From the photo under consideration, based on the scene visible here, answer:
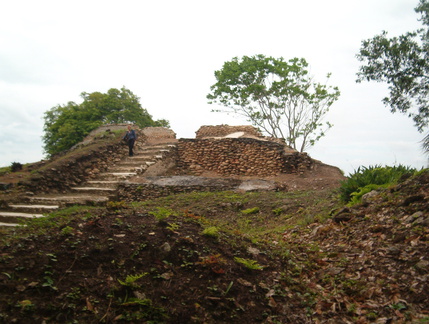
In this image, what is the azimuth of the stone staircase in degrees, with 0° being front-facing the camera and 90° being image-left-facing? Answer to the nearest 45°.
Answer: approximately 45°

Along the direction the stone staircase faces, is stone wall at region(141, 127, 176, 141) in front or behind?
behind

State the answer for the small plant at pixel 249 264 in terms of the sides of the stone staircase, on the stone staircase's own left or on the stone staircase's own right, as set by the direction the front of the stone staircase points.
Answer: on the stone staircase's own left

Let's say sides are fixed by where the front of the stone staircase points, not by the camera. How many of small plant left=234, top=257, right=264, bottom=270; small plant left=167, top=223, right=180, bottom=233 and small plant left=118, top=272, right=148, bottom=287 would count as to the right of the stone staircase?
0

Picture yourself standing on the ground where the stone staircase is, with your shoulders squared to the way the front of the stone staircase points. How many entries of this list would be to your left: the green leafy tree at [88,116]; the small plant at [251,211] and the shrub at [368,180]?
2

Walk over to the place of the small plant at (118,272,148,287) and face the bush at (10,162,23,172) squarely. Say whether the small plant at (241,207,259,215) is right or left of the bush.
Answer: right

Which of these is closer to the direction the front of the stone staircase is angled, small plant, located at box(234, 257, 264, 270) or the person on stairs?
the small plant

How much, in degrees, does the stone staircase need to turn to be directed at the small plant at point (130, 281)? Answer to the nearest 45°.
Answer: approximately 45° to its left

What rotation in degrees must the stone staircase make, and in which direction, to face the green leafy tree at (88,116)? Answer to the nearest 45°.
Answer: approximately 135° to its right

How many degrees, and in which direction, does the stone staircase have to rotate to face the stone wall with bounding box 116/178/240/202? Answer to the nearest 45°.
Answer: approximately 135° to its left

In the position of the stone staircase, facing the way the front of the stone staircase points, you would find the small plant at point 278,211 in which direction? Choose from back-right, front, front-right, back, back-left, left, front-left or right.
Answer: left

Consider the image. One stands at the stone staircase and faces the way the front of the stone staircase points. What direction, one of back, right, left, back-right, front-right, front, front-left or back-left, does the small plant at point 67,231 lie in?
front-left

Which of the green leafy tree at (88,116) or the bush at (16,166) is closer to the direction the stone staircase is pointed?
the bush

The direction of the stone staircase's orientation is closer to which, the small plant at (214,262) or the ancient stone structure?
the small plant
